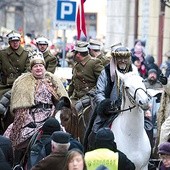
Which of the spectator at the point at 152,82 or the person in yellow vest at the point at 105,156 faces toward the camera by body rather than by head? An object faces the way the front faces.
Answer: the spectator at the point at 152,82

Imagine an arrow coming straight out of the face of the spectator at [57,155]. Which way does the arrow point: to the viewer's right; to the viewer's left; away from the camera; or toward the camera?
away from the camera

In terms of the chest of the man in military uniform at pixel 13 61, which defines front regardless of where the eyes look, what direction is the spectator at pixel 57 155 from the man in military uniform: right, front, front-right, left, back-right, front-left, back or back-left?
front

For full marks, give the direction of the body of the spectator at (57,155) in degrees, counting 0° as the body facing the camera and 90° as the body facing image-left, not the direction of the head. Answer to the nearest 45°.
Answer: approximately 135°

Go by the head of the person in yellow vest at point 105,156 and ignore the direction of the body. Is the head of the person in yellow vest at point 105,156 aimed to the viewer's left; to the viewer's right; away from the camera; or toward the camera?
away from the camera

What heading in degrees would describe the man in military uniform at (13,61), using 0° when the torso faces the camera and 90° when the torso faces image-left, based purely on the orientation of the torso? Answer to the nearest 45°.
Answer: approximately 0°

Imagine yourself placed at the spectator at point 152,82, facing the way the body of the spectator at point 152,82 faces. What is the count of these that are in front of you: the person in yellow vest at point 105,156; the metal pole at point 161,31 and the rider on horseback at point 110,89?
2

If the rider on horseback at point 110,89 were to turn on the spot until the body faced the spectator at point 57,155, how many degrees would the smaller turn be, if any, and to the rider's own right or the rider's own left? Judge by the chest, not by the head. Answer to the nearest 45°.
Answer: approximately 45° to the rider's own right

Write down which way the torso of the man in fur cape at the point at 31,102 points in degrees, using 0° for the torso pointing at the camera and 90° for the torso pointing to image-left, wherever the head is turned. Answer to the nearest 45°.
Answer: approximately 315°

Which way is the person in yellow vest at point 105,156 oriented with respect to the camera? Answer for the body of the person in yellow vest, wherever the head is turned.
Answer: away from the camera

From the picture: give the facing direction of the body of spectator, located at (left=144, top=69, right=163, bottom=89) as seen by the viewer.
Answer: toward the camera

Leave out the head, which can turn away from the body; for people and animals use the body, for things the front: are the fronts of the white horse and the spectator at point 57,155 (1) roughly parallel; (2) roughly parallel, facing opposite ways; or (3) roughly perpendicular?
roughly parallel, facing opposite ways
